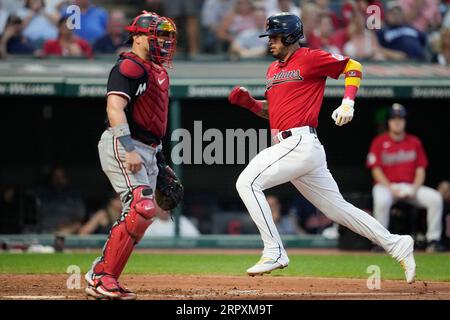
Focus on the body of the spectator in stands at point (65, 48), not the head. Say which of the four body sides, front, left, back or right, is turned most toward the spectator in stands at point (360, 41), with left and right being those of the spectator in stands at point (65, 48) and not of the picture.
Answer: left

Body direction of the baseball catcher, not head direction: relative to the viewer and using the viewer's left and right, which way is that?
facing to the right of the viewer

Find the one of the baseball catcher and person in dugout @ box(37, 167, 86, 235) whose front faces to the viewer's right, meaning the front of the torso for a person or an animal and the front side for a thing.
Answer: the baseball catcher

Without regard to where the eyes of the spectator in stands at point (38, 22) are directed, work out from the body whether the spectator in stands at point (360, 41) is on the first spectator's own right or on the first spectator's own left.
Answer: on the first spectator's own left

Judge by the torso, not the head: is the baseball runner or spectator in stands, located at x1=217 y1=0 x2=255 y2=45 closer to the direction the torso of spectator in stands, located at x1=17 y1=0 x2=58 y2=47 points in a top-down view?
the baseball runner

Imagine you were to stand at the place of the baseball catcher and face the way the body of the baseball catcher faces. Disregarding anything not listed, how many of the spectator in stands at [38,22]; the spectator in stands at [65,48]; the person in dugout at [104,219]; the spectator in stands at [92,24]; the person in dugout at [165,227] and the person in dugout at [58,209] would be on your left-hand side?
6

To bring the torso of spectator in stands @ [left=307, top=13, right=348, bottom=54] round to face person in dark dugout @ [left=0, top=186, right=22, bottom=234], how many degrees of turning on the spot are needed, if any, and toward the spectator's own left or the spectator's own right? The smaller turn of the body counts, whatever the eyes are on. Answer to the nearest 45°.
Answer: approximately 45° to the spectator's own right

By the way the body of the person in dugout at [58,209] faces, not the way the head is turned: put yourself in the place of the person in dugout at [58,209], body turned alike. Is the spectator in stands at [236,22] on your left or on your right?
on your left

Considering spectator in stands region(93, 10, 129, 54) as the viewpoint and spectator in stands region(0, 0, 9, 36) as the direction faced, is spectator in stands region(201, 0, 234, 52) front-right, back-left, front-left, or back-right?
back-right

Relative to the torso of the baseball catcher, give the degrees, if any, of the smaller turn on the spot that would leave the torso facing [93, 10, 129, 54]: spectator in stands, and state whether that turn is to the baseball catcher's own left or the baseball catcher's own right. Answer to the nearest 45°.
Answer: approximately 90° to the baseball catcher's own left
